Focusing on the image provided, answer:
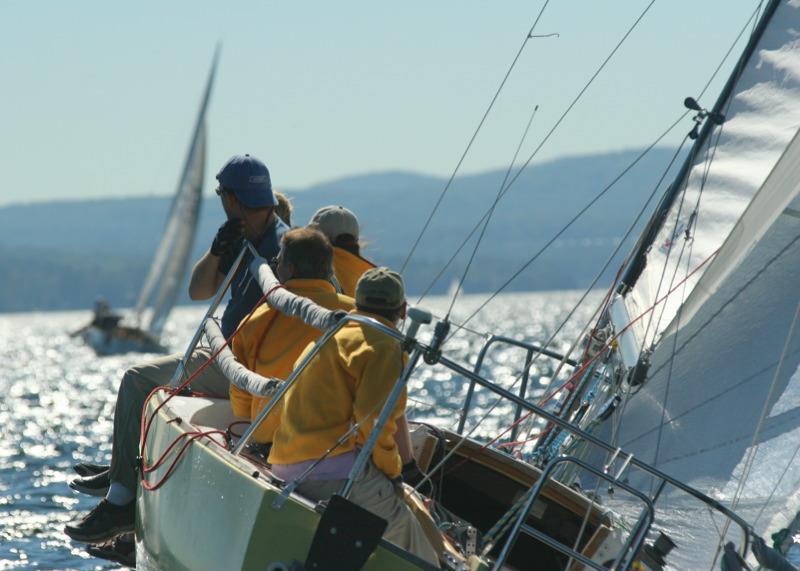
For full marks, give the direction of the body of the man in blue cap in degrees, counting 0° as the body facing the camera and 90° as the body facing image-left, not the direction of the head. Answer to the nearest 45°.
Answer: approximately 90°

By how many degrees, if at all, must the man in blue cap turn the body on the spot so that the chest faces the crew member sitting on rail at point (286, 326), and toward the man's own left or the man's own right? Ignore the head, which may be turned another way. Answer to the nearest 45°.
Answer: approximately 90° to the man's own left

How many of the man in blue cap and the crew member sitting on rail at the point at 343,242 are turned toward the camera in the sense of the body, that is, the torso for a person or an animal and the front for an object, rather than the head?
0

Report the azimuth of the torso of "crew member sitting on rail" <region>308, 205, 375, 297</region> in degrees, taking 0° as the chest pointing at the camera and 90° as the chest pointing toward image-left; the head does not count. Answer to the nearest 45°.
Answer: approximately 135°
